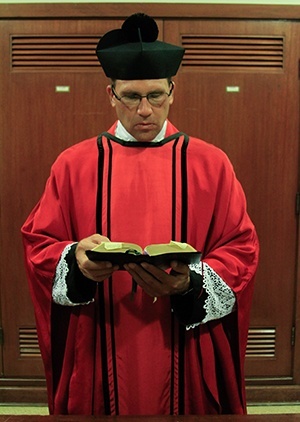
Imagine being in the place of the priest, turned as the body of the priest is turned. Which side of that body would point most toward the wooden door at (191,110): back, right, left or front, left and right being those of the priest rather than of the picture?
back

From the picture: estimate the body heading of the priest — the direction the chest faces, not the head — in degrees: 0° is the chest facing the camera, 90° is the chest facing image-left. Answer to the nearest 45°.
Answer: approximately 0°
